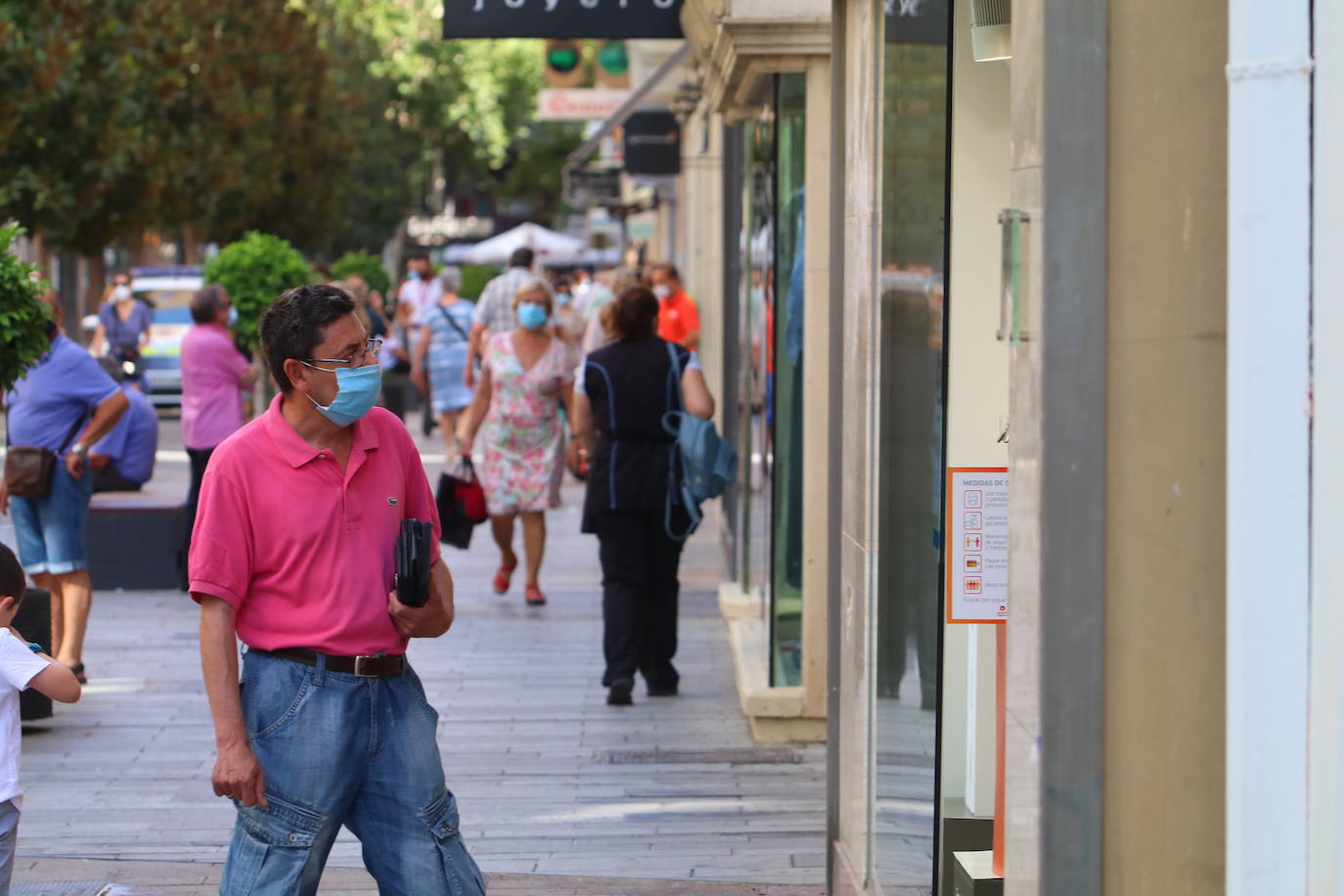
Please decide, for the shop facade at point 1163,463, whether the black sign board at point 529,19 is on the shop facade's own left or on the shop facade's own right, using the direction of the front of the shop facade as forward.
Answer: on the shop facade's own right

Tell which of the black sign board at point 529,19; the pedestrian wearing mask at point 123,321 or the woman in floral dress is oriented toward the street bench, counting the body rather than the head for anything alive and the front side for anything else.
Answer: the pedestrian wearing mask

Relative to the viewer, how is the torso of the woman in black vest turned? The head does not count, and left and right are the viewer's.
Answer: facing away from the viewer

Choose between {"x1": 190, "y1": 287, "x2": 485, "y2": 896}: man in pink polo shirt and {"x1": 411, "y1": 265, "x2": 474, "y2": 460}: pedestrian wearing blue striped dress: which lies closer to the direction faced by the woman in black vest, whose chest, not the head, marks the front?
the pedestrian wearing blue striped dress

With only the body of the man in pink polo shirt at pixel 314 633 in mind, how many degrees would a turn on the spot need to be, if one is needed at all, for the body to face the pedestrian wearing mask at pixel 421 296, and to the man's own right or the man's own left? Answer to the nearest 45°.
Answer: approximately 135° to the man's own left

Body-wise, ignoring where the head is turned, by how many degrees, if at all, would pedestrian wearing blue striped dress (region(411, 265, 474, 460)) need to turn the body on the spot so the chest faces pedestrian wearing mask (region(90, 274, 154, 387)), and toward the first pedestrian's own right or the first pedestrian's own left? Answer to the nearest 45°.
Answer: approximately 45° to the first pedestrian's own left

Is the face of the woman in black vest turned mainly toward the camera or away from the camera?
away from the camera

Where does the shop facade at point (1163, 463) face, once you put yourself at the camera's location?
facing to the left of the viewer

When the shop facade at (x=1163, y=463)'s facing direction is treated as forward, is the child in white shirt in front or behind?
in front

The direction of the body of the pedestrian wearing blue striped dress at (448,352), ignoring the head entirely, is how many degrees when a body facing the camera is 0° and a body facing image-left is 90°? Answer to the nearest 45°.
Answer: approximately 180°

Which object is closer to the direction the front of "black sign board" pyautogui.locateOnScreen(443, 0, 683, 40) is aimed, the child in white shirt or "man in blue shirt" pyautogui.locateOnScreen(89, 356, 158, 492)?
the child in white shirt
